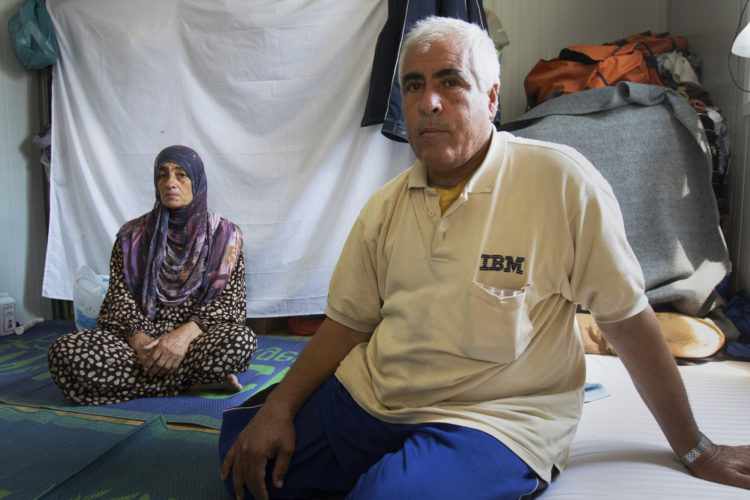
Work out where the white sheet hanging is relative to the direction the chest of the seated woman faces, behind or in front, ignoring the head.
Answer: behind

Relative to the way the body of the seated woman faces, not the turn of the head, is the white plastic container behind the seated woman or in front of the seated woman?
behind

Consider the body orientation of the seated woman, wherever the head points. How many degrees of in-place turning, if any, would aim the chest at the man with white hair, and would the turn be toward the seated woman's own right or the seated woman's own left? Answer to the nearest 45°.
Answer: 0° — they already face them

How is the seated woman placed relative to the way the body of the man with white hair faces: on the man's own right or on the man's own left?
on the man's own right

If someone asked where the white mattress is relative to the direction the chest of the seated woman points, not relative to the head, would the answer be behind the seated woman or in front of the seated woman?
in front

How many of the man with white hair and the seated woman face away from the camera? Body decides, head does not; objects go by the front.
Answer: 0
